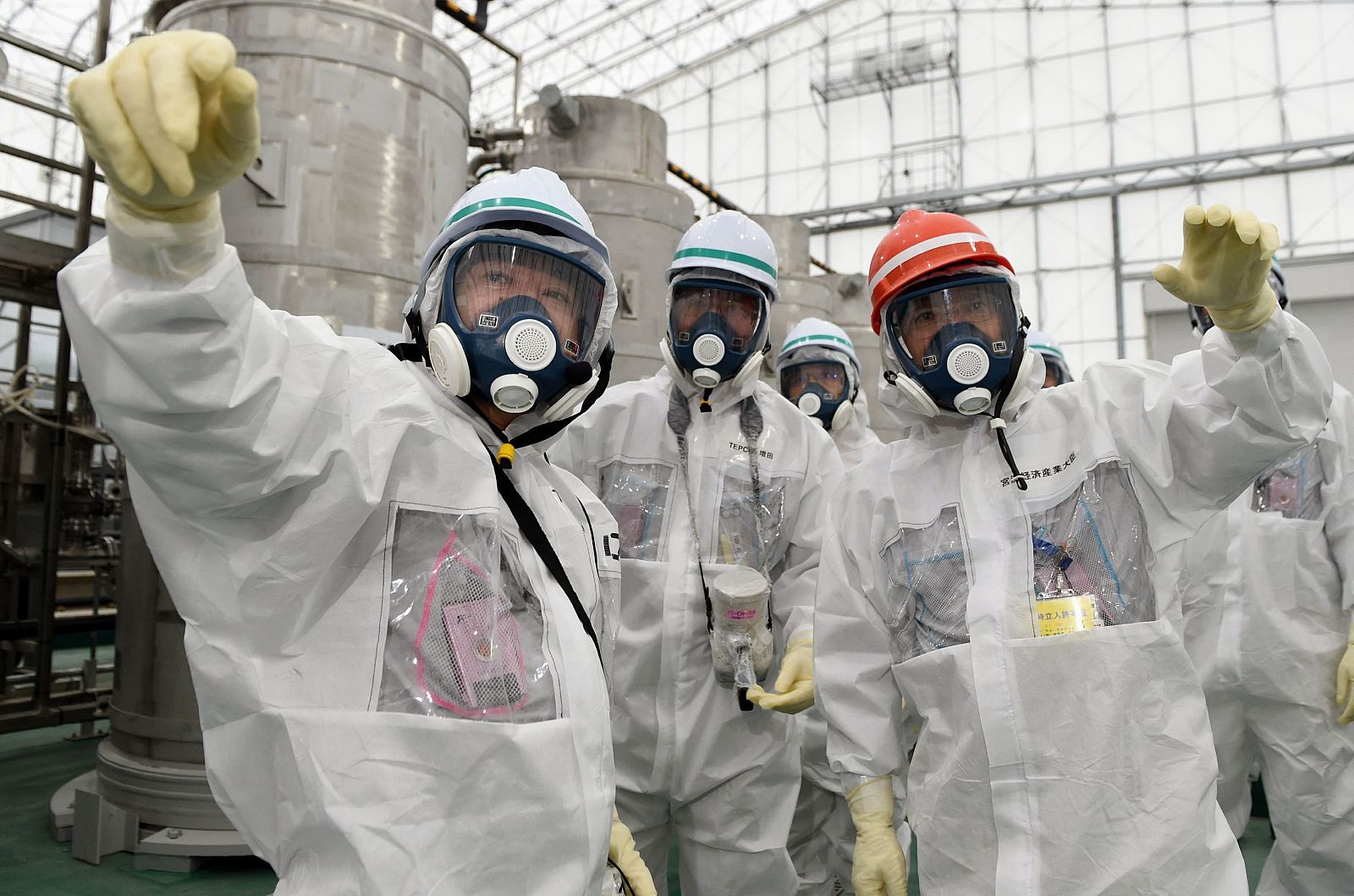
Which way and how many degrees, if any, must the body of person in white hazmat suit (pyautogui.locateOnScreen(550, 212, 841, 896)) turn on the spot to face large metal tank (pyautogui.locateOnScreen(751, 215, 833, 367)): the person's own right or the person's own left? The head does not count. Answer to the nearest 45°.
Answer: approximately 180°

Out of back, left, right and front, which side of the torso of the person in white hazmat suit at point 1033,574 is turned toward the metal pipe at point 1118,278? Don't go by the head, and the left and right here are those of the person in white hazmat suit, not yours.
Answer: back

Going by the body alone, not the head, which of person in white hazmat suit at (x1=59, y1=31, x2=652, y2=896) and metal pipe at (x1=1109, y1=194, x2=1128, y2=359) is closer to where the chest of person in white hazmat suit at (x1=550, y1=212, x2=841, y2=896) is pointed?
the person in white hazmat suit

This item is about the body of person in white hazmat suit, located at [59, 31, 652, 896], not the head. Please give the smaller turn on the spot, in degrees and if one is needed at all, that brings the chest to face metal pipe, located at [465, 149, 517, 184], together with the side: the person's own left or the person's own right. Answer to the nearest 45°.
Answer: approximately 135° to the person's own left

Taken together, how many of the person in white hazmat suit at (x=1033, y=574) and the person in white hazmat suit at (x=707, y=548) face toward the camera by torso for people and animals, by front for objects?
2

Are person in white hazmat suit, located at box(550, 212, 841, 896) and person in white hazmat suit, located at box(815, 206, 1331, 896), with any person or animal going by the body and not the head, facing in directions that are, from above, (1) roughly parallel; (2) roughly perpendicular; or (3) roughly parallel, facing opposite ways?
roughly parallel

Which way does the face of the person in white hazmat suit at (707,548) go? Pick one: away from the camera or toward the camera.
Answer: toward the camera

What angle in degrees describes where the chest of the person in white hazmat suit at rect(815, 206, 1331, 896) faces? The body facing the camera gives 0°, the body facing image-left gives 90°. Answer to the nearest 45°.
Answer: approximately 0°

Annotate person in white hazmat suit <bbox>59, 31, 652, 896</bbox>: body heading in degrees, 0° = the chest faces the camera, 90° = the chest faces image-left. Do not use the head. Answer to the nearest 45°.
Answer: approximately 315°

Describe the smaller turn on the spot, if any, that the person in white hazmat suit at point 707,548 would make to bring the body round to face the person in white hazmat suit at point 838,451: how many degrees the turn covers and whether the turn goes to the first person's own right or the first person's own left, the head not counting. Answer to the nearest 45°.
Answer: approximately 180°

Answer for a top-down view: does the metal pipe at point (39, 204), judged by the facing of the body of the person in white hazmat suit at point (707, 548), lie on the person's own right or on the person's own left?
on the person's own right

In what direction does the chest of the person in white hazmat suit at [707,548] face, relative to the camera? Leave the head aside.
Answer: toward the camera

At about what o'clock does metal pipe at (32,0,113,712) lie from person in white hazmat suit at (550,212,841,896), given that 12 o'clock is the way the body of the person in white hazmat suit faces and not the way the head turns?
The metal pipe is roughly at 4 o'clock from the person in white hazmat suit.

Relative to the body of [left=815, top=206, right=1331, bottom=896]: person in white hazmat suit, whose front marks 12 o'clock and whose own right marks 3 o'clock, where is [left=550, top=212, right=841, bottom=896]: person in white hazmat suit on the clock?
[left=550, top=212, right=841, bottom=896]: person in white hazmat suit is roughly at 4 o'clock from [left=815, top=206, right=1331, bottom=896]: person in white hazmat suit.

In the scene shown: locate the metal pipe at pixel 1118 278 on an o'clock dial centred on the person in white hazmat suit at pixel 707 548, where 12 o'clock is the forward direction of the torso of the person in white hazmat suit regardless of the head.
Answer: The metal pipe is roughly at 7 o'clock from the person in white hazmat suit.

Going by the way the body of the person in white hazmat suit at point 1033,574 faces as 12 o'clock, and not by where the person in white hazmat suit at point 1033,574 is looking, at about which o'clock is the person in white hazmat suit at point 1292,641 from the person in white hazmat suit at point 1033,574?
the person in white hazmat suit at point 1292,641 is roughly at 7 o'clock from the person in white hazmat suit at point 1033,574.
